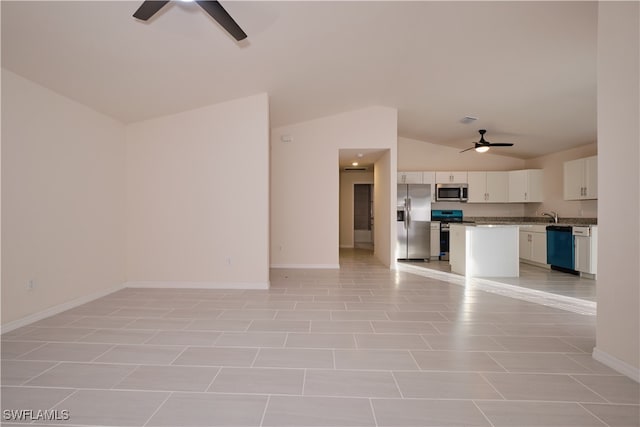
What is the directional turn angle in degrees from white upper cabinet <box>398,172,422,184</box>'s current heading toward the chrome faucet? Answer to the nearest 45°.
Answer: approximately 90° to its left

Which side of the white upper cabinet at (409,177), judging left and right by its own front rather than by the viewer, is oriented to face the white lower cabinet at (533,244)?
left

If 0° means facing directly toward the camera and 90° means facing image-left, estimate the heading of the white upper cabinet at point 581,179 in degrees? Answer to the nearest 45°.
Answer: approximately 45°

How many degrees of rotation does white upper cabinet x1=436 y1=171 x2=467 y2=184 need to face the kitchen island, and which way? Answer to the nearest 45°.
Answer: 0° — it already faces it
